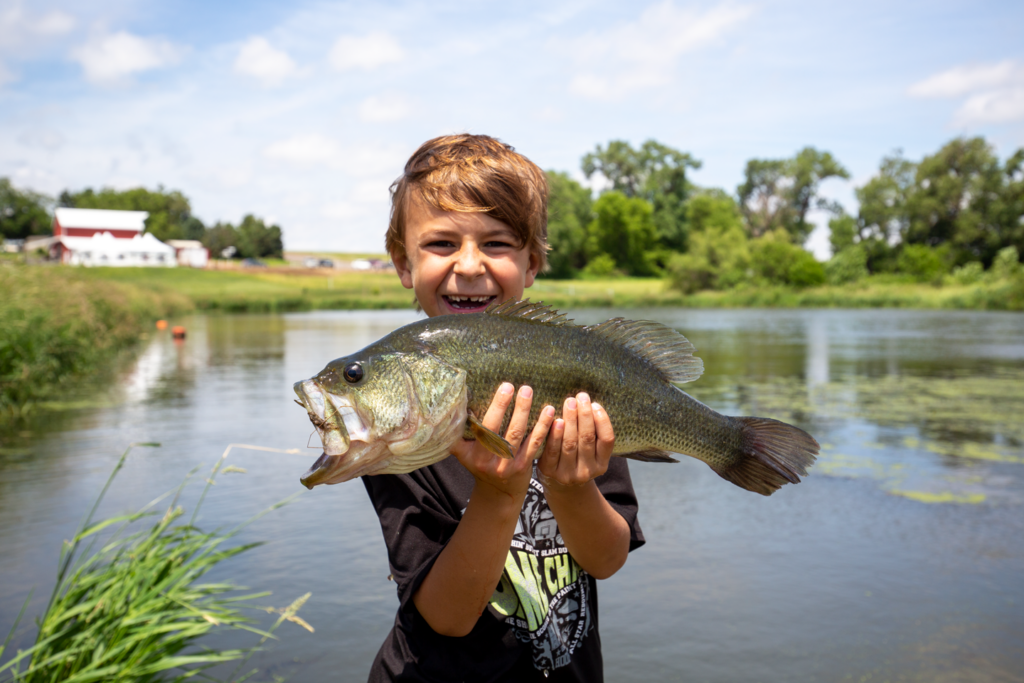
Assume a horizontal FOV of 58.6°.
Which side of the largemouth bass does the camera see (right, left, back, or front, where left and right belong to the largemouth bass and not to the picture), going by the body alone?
left
